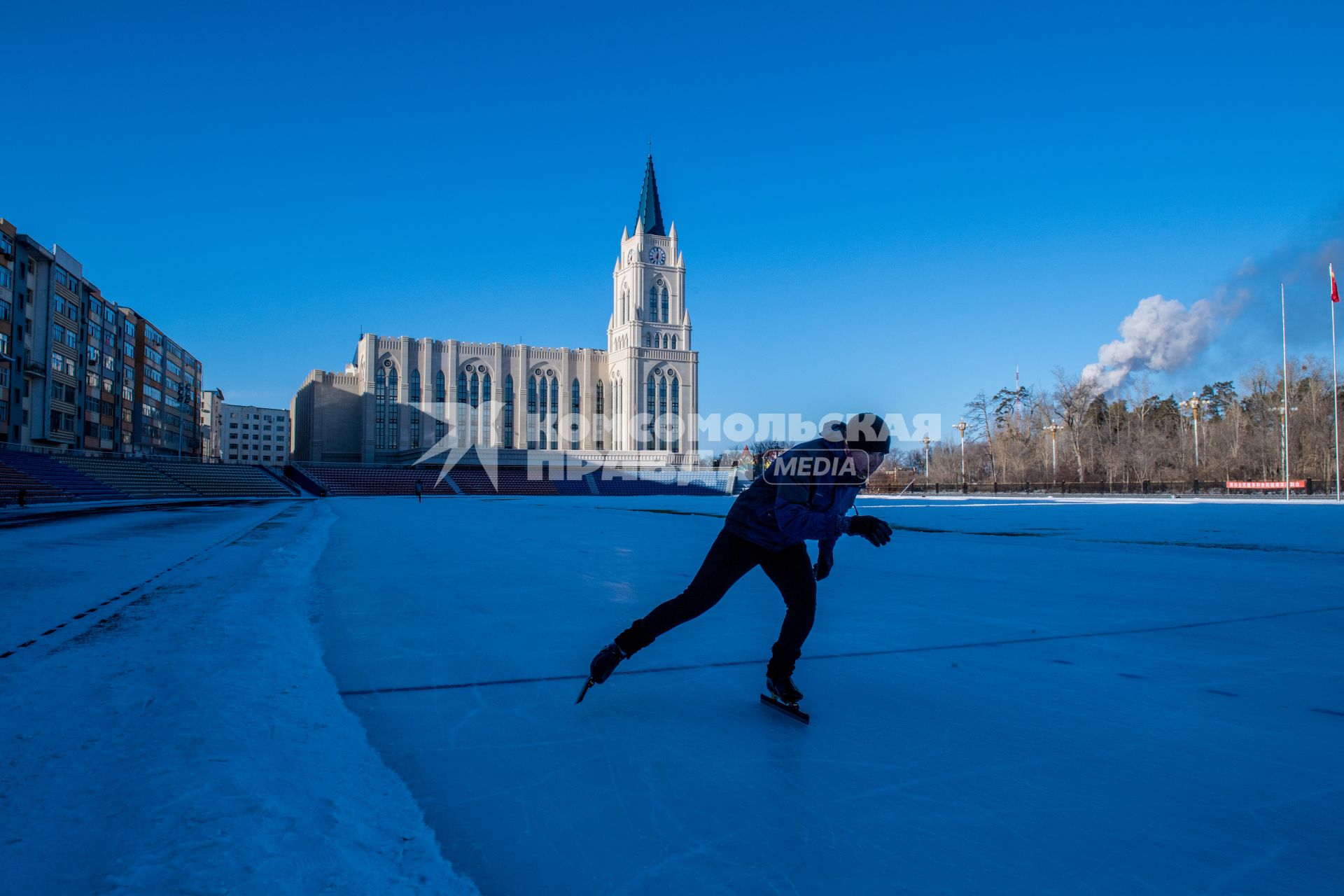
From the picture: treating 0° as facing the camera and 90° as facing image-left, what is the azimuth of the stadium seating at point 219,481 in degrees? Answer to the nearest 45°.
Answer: approximately 315°

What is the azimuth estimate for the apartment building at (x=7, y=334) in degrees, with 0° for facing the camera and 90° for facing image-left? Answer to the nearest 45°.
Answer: approximately 315°

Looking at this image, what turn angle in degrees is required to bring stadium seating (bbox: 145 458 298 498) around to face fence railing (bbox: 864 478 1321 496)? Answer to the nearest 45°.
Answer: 0° — it already faces it

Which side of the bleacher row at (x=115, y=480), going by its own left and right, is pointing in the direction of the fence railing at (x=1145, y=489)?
front

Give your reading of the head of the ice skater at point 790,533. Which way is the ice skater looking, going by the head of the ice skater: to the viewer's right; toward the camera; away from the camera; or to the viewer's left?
to the viewer's right

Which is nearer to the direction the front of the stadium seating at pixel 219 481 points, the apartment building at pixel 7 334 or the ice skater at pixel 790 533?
the ice skater

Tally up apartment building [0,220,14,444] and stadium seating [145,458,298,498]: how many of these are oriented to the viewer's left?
0

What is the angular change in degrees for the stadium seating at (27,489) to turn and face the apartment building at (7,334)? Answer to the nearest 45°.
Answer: approximately 135° to its left

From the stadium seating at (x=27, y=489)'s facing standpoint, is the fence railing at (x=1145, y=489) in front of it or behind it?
in front

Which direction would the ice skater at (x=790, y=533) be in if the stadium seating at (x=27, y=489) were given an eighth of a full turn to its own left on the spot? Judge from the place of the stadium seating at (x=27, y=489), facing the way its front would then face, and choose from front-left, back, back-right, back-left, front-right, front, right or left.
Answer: right

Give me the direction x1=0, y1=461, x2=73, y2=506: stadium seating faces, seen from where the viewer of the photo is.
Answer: facing the viewer and to the right of the viewer
